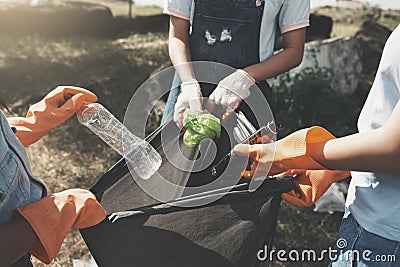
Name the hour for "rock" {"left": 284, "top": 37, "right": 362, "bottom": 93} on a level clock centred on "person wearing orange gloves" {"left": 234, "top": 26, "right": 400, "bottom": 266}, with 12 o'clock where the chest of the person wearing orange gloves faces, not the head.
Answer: The rock is roughly at 3 o'clock from the person wearing orange gloves.

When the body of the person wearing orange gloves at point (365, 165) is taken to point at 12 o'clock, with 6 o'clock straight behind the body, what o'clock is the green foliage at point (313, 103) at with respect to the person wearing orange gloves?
The green foliage is roughly at 3 o'clock from the person wearing orange gloves.

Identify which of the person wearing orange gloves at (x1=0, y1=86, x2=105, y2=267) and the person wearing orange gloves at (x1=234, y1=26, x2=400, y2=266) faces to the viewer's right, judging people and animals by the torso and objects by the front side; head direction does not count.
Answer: the person wearing orange gloves at (x1=0, y1=86, x2=105, y2=267)

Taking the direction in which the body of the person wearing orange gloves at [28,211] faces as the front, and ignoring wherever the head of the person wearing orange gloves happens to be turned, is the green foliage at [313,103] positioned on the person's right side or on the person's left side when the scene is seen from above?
on the person's left side

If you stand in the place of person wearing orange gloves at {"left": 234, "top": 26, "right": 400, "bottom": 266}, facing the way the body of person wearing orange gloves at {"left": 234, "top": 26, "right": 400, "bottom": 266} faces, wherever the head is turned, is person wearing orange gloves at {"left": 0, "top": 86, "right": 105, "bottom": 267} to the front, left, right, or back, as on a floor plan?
front

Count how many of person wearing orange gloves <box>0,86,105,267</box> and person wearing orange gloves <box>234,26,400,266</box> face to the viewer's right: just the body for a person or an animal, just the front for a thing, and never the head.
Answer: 1

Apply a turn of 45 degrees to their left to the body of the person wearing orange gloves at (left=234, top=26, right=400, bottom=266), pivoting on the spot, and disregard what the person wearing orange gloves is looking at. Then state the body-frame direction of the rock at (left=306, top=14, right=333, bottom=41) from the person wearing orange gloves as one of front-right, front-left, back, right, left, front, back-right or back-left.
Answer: back-right

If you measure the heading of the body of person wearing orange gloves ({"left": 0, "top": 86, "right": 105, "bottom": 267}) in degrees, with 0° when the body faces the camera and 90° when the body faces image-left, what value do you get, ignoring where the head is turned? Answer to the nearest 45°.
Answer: approximately 270°

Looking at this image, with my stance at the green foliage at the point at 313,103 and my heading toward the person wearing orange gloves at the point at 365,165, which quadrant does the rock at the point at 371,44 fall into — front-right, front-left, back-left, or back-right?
back-left

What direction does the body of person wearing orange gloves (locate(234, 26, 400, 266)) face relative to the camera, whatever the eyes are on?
to the viewer's left
